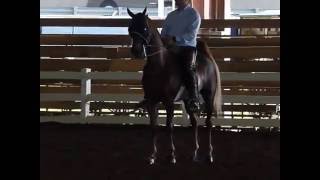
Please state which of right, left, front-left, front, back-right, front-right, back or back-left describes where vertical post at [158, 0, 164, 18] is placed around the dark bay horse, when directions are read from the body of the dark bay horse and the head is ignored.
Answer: back-right

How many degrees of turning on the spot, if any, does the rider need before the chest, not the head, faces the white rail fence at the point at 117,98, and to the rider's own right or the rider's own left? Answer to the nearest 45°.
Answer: approximately 135° to the rider's own right

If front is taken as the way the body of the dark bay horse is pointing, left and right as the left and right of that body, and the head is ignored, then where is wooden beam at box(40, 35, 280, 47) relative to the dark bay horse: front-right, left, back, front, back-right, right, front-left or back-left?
back-right

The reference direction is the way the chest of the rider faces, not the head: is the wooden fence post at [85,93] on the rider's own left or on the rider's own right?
on the rider's own right

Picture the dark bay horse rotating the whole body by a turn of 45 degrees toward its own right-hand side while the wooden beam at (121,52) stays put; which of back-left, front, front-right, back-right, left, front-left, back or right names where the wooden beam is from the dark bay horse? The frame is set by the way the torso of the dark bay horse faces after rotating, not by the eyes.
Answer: right

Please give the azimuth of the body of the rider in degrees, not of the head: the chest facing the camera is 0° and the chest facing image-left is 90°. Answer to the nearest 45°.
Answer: approximately 45°

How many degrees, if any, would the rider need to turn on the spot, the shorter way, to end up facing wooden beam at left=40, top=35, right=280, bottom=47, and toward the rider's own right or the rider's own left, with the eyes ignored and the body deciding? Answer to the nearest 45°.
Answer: approximately 135° to the rider's own right
